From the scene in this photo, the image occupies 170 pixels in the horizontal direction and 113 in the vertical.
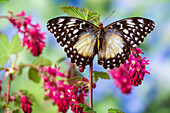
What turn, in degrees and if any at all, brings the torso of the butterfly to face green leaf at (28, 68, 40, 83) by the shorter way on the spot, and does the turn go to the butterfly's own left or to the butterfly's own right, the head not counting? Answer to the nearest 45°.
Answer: approximately 45° to the butterfly's own left

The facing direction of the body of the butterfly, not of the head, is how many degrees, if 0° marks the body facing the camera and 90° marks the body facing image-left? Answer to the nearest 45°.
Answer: approximately 180°
